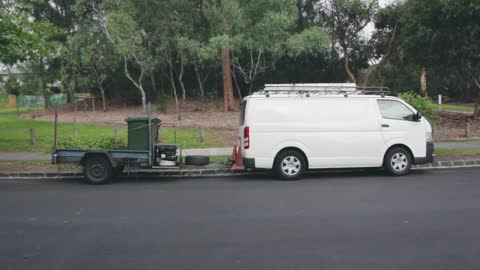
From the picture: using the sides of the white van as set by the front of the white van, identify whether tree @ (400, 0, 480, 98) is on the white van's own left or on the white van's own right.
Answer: on the white van's own left

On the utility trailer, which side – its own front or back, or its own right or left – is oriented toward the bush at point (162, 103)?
left

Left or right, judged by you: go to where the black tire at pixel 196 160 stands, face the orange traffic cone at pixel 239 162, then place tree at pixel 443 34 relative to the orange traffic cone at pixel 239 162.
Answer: left

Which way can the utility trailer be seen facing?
to the viewer's right

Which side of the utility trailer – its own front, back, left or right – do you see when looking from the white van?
front

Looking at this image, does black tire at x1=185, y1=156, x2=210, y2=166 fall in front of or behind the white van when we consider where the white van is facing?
behind

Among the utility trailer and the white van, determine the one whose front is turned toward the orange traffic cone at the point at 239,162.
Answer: the utility trailer

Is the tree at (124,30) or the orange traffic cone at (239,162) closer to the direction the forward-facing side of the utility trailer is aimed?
the orange traffic cone

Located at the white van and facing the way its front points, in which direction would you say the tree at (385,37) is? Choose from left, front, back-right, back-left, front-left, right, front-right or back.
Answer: left

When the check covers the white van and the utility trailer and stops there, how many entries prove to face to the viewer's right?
2

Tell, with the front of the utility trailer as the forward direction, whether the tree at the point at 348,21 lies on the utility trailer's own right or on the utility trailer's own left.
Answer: on the utility trailer's own left

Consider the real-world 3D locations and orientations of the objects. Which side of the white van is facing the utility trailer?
back

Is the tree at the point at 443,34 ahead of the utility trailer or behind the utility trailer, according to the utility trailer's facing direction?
ahead

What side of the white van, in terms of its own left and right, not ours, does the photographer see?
right

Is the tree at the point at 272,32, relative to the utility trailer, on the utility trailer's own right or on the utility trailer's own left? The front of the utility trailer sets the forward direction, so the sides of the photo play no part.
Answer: on the utility trailer's own left
